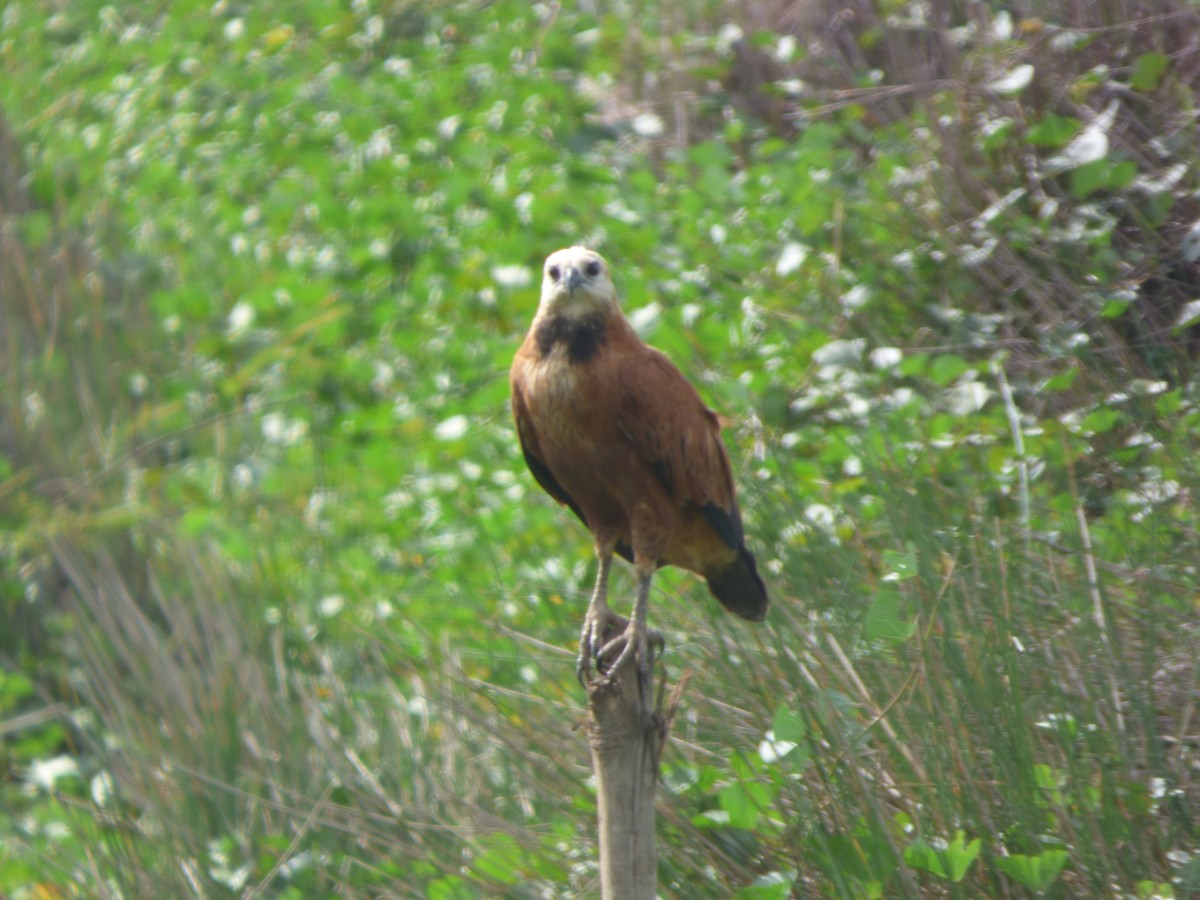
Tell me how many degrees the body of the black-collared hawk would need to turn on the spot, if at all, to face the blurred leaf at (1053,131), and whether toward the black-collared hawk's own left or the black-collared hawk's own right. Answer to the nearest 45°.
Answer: approximately 180°

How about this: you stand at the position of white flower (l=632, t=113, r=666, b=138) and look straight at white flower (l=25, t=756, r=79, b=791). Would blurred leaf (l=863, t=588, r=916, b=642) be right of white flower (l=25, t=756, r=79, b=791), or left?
left

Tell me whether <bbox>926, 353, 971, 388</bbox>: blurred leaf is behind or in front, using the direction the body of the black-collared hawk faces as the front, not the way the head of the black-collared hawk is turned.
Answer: behind

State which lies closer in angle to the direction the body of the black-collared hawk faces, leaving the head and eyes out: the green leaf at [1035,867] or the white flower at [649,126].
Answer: the green leaf

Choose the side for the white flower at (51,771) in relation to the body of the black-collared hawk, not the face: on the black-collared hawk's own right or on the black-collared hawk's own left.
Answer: on the black-collared hawk's own right

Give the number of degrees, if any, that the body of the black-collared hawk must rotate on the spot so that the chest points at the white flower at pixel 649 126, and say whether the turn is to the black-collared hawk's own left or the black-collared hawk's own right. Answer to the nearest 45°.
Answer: approximately 135° to the black-collared hawk's own right

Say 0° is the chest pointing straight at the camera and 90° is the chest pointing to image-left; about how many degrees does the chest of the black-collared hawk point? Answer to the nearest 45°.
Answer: approximately 45°

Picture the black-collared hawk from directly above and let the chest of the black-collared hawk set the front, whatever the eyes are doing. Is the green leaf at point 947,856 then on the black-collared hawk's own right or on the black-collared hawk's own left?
on the black-collared hawk's own left
